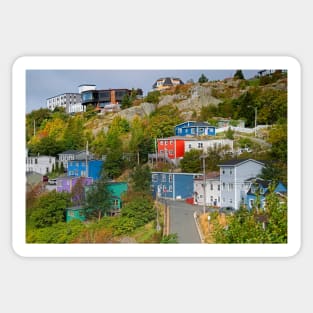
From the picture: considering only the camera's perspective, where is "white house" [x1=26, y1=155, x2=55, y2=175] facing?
facing the viewer and to the left of the viewer

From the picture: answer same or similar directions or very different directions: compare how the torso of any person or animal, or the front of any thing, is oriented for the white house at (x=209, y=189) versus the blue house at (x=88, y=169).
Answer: same or similar directions

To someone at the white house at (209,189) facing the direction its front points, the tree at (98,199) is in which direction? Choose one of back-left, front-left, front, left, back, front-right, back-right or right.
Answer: front-right

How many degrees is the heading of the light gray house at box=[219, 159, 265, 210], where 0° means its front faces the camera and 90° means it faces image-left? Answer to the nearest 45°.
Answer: approximately 45°

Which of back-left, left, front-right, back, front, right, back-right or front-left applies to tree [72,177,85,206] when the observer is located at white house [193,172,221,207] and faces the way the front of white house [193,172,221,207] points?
front-right

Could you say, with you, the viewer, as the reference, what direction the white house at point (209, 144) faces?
facing the viewer

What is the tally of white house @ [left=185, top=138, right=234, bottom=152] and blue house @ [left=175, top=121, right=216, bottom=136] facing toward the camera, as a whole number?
2

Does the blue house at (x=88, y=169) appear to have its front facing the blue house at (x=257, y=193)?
no

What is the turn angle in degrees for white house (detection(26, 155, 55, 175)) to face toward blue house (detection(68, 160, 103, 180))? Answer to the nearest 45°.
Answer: approximately 135° to its left

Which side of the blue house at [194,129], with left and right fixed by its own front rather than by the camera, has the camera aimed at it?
front

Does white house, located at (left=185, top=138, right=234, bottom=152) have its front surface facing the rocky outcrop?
no
